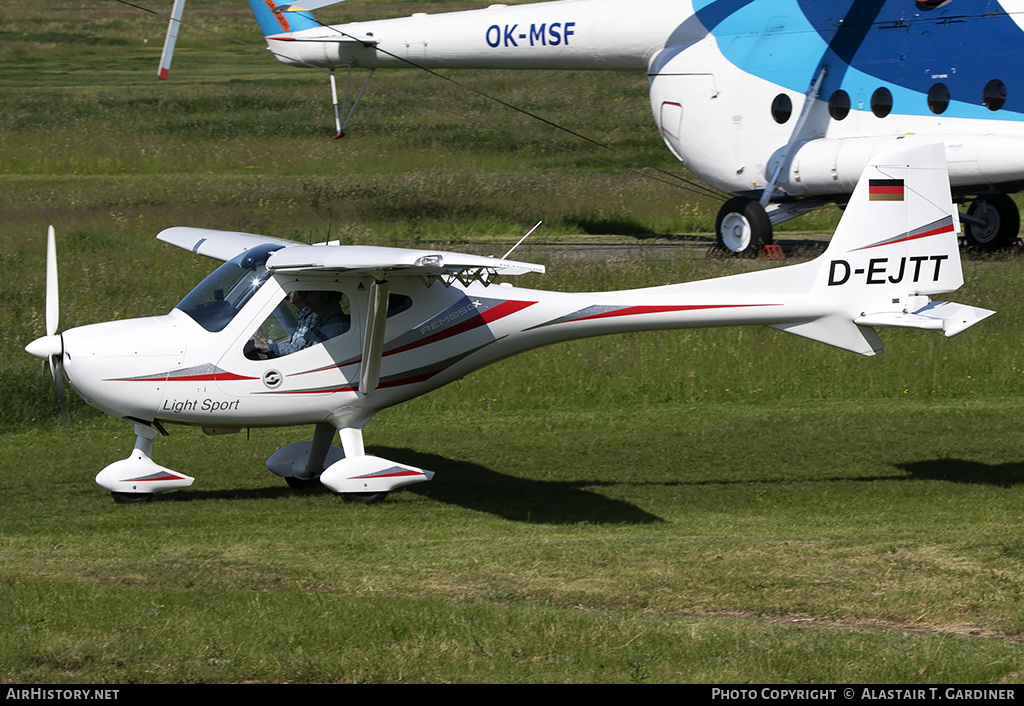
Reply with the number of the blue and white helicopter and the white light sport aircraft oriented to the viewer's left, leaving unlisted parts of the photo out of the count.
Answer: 1

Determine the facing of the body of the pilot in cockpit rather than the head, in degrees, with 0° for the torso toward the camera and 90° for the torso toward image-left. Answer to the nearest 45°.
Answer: approximately 90°

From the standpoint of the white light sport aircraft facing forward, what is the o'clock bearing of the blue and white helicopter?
The blue and white helicopter is roughly at 4 o'clock from the white light sport aircraft.

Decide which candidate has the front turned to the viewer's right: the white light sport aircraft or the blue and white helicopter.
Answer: the blue and white helicopter

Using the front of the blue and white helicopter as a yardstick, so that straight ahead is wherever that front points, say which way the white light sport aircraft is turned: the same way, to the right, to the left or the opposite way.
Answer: the opposite way

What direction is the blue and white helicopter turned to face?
to the viewer's right

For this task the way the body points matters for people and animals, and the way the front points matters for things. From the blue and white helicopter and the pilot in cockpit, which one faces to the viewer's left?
the pilot in cockpit

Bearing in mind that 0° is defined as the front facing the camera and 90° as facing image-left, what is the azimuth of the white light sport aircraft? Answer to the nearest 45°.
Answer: approximately 90°

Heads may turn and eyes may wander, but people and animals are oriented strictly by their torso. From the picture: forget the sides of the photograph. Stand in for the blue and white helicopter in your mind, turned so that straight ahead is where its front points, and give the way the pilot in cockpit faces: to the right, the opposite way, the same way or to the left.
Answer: the opposite way

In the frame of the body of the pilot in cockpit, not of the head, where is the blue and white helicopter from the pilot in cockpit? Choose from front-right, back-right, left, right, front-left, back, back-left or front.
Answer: back-right

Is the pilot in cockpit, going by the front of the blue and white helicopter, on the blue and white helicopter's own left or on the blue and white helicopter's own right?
on the blue and white helicopter's own right
